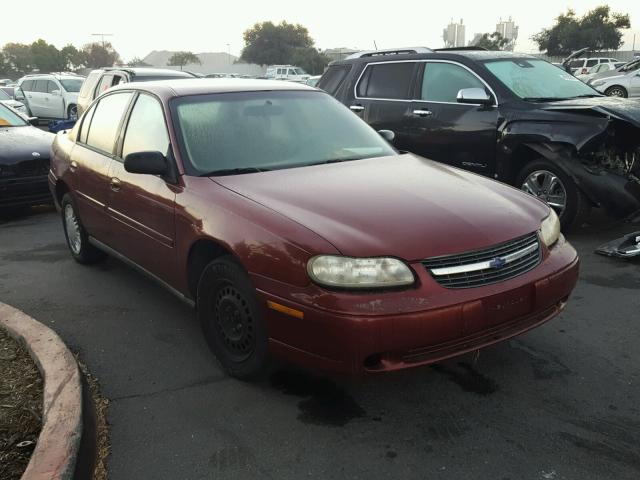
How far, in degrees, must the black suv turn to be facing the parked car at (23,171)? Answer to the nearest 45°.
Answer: approximately 135° to its right

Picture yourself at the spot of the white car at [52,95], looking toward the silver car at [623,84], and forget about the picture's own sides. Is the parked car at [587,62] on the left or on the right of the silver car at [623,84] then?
left

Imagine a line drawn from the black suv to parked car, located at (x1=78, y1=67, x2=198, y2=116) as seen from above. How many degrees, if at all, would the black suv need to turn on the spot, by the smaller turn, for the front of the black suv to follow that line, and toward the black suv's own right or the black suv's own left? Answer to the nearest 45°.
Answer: approximately 180°

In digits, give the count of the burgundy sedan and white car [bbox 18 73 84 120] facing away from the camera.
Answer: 0

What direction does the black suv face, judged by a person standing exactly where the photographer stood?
facing the viewer and to the right of the viewer

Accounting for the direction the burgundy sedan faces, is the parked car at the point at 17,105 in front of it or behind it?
behind

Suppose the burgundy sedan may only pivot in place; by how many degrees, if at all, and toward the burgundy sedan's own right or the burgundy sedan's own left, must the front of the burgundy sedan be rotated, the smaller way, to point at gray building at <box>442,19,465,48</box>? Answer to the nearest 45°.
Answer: approximately 135° to the burgundy sedan's own left

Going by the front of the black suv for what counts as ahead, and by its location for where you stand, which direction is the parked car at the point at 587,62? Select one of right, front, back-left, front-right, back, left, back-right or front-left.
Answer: back-left

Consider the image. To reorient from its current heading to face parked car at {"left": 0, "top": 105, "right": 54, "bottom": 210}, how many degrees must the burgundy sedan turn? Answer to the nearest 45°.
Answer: approximately 180°

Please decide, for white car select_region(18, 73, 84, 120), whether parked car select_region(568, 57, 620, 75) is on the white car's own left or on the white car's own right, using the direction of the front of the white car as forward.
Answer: on the white car's own left

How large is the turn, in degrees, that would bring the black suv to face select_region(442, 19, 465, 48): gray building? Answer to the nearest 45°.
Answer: approximately 135° to its left
